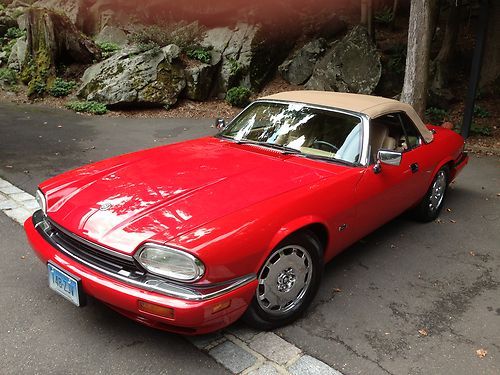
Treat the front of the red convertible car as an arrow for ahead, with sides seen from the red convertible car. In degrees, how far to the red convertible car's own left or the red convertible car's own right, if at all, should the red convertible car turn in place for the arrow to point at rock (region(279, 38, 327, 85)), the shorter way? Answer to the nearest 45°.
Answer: approximately 135° to the red convertible car's own right

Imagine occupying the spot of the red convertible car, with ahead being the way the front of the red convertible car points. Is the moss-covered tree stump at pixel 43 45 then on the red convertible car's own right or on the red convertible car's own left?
on the red convertible car's own right

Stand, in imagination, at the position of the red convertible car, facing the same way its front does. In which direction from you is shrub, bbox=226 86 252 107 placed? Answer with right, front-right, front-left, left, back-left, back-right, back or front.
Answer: back-right

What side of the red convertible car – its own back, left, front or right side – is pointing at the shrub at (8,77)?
right

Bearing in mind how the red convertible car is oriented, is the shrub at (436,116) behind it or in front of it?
behind

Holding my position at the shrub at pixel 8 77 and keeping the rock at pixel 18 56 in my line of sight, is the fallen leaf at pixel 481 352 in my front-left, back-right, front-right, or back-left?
back-right

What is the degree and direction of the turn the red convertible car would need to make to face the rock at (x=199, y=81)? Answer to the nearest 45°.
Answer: approximately 135° to its right

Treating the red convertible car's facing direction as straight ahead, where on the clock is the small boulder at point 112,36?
The small boulder is roughly at 4 o'clock from the red convertible car.

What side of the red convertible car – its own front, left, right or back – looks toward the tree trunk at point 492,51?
back

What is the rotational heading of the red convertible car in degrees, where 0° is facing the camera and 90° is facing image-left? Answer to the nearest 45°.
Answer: approximately 45°
